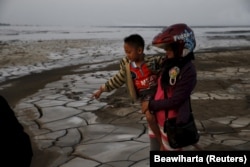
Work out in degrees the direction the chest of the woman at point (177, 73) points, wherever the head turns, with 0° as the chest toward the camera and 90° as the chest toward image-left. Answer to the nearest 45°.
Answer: approximately 90°

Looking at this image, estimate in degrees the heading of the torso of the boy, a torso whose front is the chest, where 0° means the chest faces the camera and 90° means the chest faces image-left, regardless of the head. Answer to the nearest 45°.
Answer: approximately 45°
